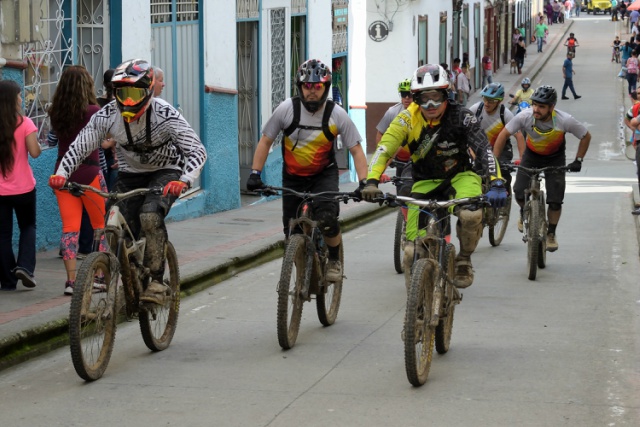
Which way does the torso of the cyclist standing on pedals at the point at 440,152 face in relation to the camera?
toward the camera

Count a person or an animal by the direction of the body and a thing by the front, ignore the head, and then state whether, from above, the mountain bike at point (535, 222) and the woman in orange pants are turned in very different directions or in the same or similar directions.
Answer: very different directions

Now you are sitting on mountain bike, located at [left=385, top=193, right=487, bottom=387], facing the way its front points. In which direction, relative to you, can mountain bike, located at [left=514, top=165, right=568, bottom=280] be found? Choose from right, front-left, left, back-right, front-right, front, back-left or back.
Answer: back

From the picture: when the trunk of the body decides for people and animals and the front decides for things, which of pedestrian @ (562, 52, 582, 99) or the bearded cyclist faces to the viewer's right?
the pedestrian

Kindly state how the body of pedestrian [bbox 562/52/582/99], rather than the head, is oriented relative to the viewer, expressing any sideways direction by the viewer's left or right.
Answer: facing to the right of the viewer

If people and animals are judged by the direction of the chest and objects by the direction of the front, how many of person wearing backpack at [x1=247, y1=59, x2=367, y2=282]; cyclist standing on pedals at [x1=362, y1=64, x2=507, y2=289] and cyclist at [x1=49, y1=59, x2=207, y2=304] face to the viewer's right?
0

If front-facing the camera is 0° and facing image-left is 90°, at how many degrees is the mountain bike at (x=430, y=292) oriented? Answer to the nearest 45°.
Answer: approximately 0°

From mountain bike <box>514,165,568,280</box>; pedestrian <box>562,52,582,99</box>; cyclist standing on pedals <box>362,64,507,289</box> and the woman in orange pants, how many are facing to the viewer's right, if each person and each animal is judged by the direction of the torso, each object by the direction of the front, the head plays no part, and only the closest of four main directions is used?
1

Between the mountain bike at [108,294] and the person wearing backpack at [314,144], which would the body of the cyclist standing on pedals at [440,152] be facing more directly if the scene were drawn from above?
the mountain bike

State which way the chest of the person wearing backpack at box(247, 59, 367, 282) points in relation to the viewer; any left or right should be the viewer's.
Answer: facing the viewer

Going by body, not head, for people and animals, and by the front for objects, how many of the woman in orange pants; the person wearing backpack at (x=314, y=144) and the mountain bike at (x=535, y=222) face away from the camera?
1
